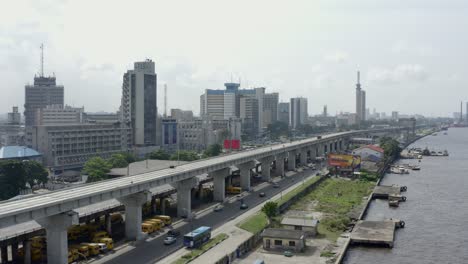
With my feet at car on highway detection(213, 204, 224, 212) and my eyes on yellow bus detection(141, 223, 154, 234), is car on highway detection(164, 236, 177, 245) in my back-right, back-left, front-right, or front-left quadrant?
front-left

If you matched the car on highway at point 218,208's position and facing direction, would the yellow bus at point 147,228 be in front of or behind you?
in front

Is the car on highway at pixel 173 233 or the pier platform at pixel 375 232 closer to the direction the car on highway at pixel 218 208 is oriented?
the car on highway

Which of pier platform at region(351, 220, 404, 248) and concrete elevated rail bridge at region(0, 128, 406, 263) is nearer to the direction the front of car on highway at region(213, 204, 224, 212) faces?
the concrete elevated rail bridge

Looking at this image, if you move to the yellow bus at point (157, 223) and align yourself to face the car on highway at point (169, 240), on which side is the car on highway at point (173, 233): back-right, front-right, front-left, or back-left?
front-left

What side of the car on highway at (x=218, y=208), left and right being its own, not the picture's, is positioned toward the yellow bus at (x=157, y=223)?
front

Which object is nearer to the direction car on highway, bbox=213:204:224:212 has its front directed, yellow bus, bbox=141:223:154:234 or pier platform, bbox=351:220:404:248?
the yellow bus

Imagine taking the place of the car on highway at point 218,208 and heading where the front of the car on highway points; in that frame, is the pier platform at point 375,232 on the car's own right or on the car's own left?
on the car's own left

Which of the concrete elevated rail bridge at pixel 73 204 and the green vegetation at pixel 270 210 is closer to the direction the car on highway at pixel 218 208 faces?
the concrete elevated rail bridge

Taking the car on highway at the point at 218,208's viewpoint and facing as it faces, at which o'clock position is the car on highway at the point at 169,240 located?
the car on highway at the point at 169,240 is roughly at 11 o'clock from the car on highway at the point at 218,208.
